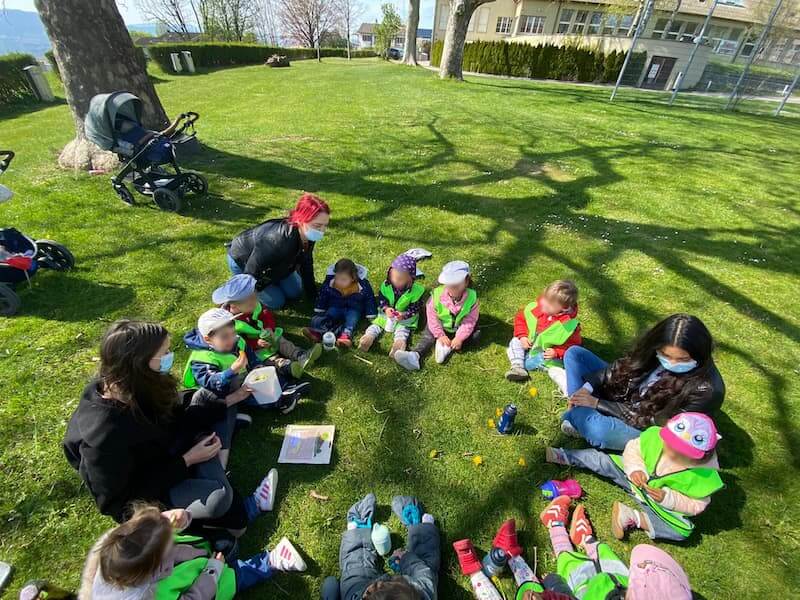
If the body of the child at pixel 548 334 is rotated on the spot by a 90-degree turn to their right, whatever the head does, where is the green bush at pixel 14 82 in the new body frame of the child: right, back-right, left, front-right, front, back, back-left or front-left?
front-left

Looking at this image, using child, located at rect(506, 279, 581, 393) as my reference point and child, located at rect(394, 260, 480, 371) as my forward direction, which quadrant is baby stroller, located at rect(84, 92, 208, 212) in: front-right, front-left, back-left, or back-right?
front-right

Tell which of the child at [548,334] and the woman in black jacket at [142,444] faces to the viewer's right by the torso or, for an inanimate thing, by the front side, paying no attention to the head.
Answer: the woman in black jacket

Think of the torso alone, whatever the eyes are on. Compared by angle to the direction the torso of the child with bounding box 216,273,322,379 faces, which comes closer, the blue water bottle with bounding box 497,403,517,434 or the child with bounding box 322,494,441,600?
the blue water bottle

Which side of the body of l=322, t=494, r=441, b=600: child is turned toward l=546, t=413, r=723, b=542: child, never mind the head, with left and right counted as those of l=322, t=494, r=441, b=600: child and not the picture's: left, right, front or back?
right

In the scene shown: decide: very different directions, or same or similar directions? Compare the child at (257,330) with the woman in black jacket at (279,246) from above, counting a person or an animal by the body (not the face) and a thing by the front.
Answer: same or similar directions

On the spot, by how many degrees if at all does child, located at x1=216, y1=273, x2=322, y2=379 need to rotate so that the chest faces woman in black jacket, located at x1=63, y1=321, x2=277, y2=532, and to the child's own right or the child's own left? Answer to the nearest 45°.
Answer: approximately 90° to the child's own right

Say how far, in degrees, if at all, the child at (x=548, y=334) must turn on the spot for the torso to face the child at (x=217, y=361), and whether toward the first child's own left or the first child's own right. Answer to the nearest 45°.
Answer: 0° — they already face them

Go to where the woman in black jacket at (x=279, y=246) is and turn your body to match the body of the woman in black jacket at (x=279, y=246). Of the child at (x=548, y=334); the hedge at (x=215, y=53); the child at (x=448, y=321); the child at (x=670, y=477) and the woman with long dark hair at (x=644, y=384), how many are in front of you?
4

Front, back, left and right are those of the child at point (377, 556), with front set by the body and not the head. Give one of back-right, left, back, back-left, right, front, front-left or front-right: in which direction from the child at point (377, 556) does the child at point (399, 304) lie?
front

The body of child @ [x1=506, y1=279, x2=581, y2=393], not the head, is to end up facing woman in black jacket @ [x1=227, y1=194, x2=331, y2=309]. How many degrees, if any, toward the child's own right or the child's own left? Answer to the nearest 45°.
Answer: approximately 45° to the child's own right

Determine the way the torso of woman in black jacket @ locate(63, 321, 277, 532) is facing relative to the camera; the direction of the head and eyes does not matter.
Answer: to the viewer's right

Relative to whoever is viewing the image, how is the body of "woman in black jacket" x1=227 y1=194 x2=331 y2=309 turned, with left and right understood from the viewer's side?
facing the viewer and to the right of the viewer

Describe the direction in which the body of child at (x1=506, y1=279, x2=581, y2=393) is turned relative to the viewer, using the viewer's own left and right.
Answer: facing the viewer and to the left of the viewer

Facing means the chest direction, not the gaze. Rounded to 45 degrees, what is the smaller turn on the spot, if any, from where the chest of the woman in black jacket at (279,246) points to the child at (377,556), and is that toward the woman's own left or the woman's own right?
approximately 45° to the woman's own right

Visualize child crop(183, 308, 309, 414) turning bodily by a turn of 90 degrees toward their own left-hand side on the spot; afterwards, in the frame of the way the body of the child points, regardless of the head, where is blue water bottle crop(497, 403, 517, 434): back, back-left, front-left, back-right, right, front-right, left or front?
right

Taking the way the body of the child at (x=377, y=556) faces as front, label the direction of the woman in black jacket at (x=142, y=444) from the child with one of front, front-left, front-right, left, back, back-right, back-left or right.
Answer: left

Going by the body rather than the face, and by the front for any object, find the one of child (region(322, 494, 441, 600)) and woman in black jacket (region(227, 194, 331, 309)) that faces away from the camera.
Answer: the child

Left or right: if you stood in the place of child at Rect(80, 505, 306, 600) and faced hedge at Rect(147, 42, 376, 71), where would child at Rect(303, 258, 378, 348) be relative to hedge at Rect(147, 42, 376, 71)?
right

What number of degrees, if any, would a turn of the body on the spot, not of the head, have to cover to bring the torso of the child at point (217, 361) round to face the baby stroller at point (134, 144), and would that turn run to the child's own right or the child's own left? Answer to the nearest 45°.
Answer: approximately 135° to the child's own left

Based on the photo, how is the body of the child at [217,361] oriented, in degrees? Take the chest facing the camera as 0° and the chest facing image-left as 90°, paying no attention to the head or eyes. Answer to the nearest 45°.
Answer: approximately 315°

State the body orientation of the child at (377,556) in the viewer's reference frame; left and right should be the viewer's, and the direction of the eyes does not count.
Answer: facing away from the viewer
